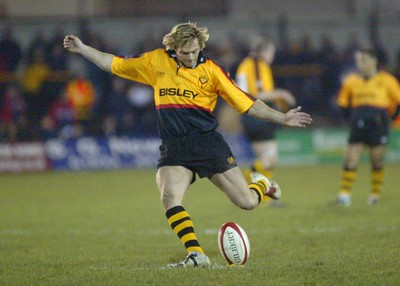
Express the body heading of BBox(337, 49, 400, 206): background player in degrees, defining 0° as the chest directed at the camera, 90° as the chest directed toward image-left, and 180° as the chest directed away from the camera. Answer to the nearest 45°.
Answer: approximately 0°

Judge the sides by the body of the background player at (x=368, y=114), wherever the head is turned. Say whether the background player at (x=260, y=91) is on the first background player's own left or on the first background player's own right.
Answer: on the first background player's own right

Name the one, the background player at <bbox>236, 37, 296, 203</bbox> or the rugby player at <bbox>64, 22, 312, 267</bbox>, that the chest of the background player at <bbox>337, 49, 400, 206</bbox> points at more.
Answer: the rugby player
